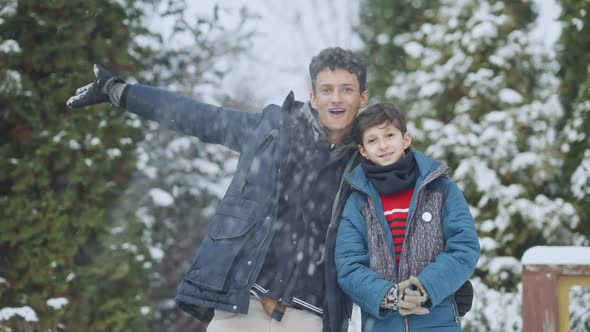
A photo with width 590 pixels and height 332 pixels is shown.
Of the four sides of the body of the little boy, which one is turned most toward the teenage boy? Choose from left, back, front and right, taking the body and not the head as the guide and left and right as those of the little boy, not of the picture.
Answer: right

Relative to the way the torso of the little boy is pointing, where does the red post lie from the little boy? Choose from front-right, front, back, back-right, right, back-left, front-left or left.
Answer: back-left

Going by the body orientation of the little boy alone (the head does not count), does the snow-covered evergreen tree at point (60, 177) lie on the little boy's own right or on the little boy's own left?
on the little boy's own right

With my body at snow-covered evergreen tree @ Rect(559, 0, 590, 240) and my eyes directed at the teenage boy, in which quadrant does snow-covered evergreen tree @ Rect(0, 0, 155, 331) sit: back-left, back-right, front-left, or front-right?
front-right

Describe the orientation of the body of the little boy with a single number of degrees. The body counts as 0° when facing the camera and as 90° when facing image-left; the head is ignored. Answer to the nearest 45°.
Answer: approximately 0°

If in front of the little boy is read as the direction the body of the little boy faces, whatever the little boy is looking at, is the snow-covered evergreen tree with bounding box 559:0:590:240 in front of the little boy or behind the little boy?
behind

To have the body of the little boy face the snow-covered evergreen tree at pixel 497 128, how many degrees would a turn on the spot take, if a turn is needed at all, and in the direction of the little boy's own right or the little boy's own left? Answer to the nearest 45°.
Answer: approximately 180°

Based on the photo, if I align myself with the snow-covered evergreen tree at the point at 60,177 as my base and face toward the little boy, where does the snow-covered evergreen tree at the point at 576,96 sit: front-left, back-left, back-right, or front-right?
front-left

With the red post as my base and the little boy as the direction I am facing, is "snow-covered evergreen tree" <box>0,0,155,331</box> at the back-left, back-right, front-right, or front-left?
front-right

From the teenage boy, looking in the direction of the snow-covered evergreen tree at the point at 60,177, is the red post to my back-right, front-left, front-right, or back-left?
back-right
